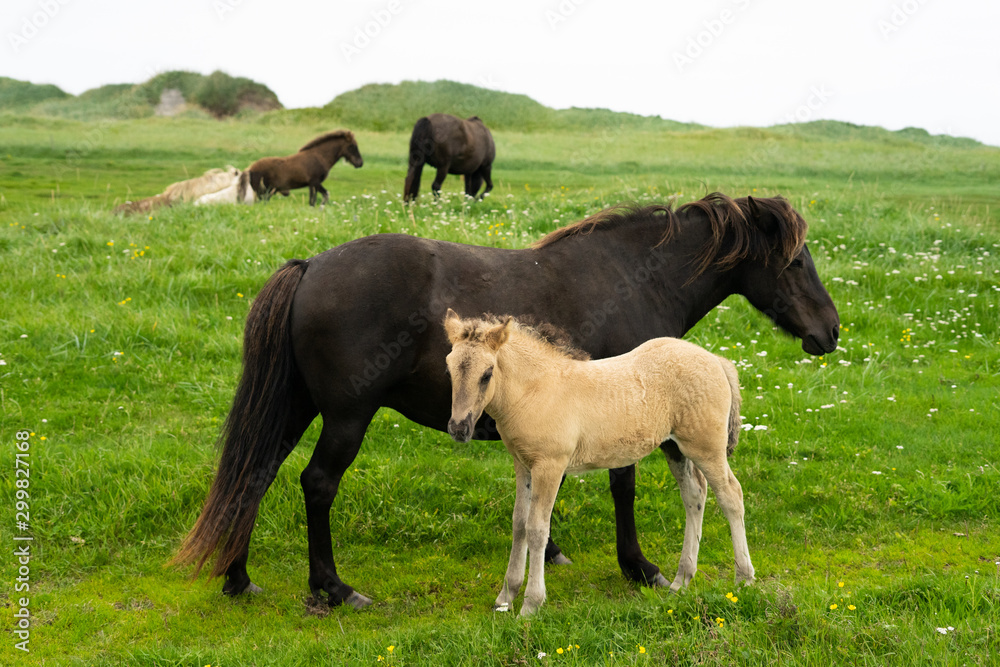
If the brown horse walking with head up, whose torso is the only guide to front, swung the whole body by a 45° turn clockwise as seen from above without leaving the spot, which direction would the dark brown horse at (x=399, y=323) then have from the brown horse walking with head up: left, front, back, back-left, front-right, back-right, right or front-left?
front-right

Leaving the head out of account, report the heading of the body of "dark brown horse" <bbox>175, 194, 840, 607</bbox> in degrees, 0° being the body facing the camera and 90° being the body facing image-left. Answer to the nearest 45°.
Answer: approximately 270°

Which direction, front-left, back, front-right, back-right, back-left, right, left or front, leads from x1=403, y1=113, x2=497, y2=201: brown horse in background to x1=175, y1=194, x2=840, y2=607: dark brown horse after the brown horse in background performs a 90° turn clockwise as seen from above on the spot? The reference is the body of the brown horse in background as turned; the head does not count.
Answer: front-right

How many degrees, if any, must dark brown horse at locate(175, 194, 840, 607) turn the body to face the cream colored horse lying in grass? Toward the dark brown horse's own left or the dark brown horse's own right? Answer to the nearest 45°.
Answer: approximately 135° to the dark brown horse's own left

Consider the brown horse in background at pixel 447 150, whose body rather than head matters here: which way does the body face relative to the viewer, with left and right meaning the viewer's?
facing away from the viewer and to the right of the viewer

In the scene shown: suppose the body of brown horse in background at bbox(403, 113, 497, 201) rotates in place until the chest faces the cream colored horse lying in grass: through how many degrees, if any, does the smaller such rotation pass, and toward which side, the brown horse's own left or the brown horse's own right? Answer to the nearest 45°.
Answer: approximately 135° to the brown horse's own left

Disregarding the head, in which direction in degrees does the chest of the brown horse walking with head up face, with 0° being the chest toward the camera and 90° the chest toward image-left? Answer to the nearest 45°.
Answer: approximately 270°

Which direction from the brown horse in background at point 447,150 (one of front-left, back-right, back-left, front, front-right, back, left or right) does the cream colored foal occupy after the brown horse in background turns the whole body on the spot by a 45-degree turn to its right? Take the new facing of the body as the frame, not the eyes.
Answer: right
